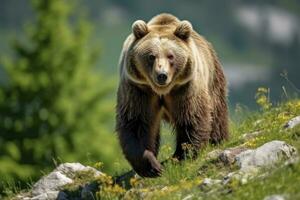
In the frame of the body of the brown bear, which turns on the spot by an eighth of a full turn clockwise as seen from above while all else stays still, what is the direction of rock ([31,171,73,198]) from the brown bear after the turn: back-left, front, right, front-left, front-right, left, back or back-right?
front-right

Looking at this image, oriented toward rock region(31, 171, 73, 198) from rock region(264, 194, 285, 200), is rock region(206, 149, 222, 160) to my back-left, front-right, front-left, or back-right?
front-right

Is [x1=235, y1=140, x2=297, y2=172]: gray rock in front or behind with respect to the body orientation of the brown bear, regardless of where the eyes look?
in front

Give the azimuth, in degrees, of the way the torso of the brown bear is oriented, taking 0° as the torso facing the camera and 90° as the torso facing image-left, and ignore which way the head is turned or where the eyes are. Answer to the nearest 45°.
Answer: approximately 0°

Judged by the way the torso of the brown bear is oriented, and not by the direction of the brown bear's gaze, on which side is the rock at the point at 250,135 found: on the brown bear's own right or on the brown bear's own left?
on the brown bear's own left

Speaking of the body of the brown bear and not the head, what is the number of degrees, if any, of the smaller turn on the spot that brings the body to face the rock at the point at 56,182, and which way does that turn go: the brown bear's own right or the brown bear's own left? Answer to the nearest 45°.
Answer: approximately 90° to the brown bear's own right

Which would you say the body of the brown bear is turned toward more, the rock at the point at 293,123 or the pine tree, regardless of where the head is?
the rock

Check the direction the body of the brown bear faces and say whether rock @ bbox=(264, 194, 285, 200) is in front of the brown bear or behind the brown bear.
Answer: in front

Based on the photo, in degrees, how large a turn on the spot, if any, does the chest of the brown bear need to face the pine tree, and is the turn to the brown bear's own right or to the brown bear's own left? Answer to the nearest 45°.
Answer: approximately 180°

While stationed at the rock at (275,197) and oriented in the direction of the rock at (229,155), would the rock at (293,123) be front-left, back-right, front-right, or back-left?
front-right
